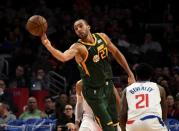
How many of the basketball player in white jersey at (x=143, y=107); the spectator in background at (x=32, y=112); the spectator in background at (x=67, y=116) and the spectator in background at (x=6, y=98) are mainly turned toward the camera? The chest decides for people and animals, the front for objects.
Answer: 3

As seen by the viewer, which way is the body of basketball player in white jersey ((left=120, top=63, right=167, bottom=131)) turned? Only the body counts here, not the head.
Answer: away from the camera

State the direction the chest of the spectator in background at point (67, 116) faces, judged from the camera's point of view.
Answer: toward the camera

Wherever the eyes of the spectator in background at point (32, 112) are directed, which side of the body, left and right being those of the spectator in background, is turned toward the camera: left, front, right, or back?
front

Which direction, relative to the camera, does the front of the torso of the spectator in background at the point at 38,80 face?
toward the camera

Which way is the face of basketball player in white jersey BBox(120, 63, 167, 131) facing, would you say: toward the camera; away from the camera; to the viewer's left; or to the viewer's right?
away from the camera
